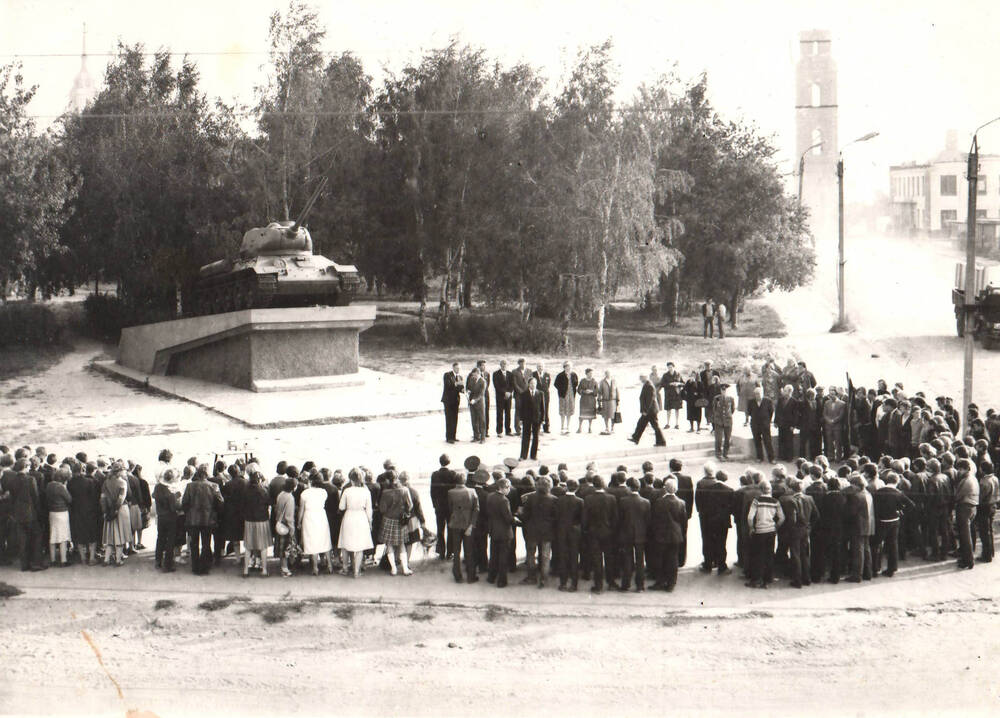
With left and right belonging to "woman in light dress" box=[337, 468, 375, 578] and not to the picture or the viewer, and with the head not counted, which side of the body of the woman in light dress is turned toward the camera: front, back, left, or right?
back

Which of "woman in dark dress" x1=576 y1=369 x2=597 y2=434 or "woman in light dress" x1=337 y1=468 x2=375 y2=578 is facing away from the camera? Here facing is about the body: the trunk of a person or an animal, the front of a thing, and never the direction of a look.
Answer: "woman in light dress" x1=337 y1=468 x2=375 y2=578

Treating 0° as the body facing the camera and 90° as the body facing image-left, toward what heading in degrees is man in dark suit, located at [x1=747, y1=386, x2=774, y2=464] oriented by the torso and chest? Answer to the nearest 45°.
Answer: approximately 0°

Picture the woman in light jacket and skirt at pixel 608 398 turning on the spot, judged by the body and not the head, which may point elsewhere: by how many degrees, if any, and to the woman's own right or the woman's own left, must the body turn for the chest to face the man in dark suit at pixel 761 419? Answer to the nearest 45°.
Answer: approximately 45° to the woman's own left

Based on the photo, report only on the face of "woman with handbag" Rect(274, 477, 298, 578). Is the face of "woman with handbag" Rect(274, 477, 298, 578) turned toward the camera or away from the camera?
away from the camera

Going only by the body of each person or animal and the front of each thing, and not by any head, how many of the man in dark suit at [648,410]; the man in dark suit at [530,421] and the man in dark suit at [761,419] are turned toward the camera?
2

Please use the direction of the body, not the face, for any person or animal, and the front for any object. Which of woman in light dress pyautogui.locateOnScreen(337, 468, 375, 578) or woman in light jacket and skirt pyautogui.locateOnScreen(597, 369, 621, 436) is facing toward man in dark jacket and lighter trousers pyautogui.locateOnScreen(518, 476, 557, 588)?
woman in light jacket and skirt pyautogui.locateOnScreen(597, 369, 621, 436)

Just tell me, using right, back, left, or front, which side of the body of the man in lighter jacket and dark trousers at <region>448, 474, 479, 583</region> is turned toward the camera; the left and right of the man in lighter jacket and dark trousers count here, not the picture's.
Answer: back

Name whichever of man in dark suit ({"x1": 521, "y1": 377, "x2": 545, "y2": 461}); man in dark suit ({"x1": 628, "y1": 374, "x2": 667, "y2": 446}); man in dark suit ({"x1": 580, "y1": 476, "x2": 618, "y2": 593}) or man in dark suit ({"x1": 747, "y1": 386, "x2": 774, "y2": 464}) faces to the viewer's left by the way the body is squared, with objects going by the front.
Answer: man in dark suit ({"x1": 628, "y1": 374, "x2": 667, "y2": 446})

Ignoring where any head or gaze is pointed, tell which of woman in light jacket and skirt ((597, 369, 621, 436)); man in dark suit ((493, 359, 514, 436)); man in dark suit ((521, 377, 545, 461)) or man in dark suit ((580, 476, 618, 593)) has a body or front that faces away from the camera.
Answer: man in dark suit ((580, 476, 618, 593))

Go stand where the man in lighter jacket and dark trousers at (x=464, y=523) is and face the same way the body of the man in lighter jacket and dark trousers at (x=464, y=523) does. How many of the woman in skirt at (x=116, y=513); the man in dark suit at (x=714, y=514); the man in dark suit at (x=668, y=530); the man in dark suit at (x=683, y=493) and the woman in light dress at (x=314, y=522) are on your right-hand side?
3

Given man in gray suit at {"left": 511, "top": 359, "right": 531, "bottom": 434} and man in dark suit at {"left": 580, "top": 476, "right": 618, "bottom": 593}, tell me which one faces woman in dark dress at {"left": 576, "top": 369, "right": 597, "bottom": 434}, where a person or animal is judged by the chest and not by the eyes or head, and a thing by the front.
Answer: man in dark suit at {"left": 580, "top": 476, "right": 618, "bottom": 593}

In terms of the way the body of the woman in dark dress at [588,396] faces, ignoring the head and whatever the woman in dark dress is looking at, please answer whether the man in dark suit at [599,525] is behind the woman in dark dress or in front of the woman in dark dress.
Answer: in front

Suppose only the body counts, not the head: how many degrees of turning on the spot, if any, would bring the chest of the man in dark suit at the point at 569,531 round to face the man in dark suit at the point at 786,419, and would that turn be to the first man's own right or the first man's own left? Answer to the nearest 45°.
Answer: approximately 45° to the first man's own right
